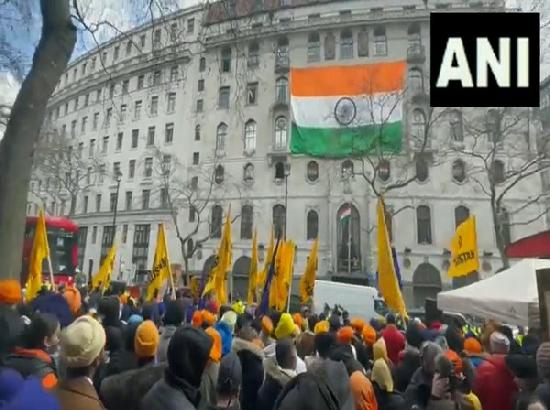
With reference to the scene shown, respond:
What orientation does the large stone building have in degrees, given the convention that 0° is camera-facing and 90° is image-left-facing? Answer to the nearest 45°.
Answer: approximately 0°

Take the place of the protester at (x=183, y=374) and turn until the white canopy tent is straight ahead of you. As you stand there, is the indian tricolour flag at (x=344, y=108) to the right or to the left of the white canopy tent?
left

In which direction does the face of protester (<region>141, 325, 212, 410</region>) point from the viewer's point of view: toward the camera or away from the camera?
away from the camera

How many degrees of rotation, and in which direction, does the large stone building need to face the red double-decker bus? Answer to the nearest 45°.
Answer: approximately 45° to its right
